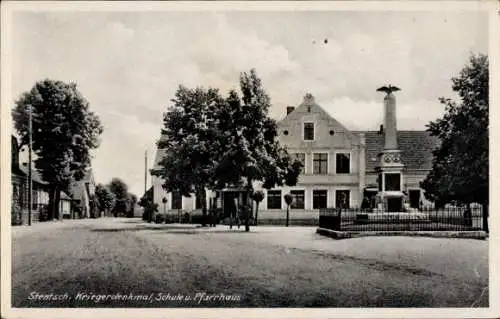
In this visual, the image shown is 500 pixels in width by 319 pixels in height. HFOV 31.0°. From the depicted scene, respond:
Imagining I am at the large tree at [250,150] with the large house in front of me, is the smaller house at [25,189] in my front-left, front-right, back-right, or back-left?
back-left

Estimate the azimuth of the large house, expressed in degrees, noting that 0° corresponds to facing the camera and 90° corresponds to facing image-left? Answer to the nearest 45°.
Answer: approximately 0°

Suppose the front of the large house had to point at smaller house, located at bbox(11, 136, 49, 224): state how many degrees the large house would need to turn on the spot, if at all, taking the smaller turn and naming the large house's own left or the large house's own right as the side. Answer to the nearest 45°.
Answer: approximately 45° to the large house's own right

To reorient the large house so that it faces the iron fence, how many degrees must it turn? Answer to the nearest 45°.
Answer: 0° — it already faces it
